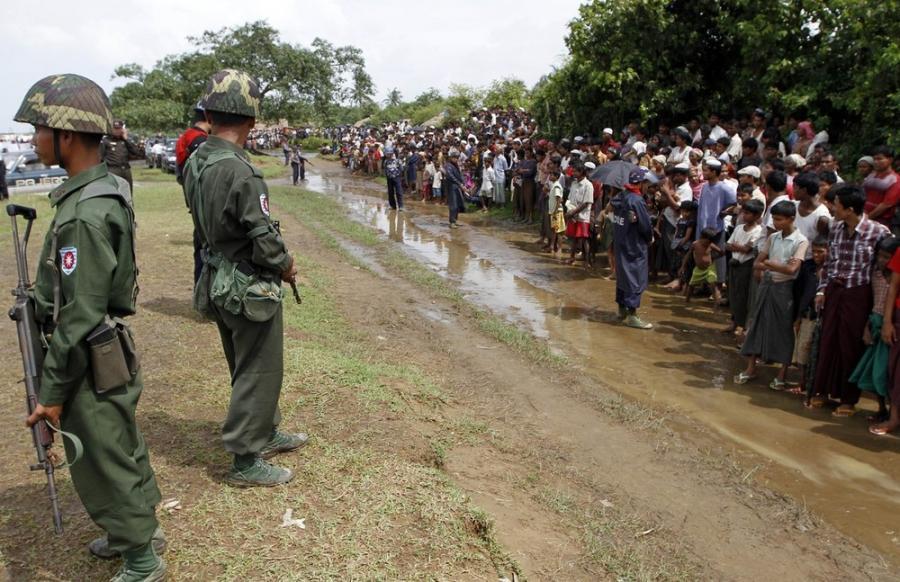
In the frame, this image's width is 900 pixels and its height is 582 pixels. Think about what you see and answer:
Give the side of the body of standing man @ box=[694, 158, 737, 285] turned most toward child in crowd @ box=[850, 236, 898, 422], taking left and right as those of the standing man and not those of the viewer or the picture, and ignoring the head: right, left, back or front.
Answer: left

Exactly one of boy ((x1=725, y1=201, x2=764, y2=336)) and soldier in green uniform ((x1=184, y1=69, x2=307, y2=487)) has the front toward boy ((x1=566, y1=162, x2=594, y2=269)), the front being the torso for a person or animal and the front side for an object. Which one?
the soldier in green uniform

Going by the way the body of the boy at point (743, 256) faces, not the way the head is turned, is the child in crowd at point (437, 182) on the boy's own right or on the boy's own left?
on the boy's own right

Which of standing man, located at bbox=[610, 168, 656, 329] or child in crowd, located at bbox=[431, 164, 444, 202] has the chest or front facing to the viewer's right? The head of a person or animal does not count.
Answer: the standing man

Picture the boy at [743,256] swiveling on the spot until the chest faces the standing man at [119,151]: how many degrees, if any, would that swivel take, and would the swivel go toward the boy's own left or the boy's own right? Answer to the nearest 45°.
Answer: approximately 45° to the boy's own right

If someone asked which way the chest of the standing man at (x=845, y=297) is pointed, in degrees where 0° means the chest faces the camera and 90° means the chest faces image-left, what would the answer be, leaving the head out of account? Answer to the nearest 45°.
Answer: approximately 45°
